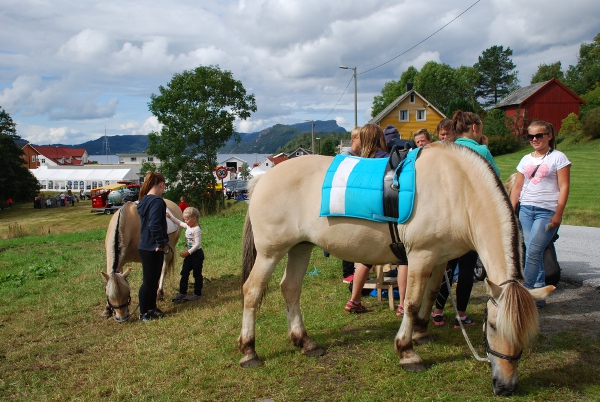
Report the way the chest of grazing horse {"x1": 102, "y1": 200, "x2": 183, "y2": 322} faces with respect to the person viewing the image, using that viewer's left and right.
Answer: facing the viewer and to the left of the viewer

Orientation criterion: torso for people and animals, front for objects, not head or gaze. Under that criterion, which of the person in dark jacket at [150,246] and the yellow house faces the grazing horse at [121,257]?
the yellow house

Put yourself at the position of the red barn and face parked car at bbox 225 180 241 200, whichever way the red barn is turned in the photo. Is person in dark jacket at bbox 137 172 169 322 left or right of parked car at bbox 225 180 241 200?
left

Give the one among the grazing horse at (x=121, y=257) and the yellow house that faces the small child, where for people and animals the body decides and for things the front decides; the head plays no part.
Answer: the yellow house

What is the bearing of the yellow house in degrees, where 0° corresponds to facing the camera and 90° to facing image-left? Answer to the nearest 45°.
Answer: approximately 0°

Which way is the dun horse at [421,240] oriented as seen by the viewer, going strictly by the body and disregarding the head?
to the viewer's right

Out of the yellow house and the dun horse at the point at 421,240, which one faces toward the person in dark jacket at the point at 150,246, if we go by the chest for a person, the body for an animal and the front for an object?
the yellow house

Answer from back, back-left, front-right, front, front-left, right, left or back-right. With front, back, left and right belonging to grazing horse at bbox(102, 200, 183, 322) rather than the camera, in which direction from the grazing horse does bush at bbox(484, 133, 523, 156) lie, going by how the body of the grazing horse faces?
back

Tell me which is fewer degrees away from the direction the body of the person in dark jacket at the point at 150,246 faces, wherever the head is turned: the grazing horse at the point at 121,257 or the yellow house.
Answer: the yellow house

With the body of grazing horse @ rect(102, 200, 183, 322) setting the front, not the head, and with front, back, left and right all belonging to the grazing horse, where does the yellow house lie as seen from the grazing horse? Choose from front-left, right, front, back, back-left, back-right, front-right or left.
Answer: back

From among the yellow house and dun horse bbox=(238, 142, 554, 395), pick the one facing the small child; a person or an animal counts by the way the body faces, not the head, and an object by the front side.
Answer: the yellow house

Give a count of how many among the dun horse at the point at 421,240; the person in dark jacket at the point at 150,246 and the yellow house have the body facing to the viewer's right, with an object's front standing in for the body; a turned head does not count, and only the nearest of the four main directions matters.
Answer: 2

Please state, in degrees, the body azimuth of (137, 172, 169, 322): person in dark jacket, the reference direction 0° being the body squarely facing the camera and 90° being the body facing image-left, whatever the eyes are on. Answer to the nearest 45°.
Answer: approximately 270°

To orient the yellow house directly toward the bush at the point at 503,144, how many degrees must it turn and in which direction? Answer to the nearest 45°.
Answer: approximately 45° to its left

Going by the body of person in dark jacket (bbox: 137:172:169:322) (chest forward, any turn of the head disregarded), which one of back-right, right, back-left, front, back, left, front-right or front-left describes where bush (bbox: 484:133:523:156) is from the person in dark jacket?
front-left

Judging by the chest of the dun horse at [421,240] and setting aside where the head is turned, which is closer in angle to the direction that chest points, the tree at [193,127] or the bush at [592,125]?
the bush

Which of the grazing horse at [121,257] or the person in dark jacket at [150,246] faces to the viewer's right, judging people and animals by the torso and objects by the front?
the person in dark jacket

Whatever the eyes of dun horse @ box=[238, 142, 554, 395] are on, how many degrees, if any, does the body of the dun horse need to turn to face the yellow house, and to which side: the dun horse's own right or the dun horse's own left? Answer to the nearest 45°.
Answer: approximately 90° to the dun horse's own left

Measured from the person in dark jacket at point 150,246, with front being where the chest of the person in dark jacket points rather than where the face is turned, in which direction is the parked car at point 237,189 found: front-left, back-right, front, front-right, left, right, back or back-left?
left
